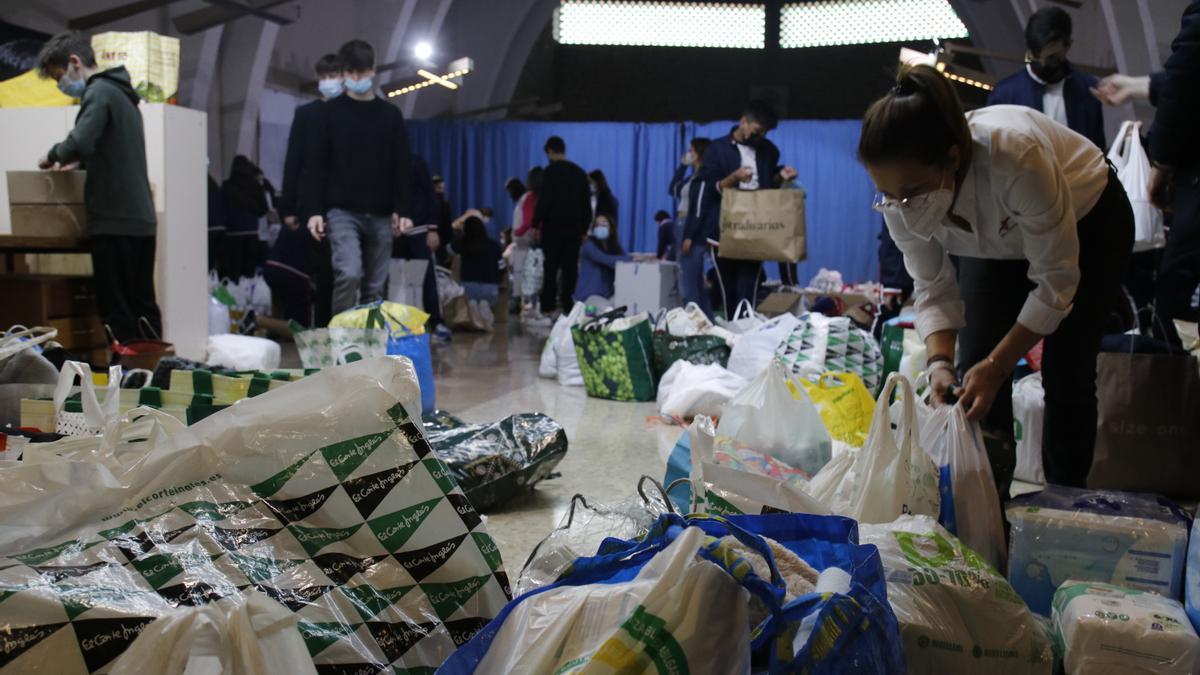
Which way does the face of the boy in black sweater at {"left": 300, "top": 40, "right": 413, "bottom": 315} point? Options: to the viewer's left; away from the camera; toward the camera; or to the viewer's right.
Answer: toward the camera

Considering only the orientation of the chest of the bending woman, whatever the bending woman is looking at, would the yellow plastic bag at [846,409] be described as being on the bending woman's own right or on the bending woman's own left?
on the bending woman's own right

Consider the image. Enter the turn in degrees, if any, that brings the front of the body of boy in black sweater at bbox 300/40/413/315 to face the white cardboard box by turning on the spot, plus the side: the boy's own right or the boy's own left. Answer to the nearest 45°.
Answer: approximately 135° to the boy's own left

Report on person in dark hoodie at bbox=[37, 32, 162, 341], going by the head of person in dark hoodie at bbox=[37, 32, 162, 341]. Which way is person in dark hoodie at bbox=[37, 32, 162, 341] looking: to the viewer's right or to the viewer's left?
to the viewer's left

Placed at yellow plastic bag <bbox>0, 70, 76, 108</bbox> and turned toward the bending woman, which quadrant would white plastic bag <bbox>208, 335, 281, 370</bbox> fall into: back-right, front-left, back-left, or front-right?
front-left

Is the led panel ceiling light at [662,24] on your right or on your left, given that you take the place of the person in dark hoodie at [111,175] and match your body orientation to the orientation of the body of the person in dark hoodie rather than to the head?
on your right

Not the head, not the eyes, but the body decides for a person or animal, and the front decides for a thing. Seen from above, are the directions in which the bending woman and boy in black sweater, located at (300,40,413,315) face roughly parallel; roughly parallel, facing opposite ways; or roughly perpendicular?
roughly perpendicular

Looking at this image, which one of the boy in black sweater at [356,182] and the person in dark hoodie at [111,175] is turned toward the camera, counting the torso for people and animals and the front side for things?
the boy in black sweater

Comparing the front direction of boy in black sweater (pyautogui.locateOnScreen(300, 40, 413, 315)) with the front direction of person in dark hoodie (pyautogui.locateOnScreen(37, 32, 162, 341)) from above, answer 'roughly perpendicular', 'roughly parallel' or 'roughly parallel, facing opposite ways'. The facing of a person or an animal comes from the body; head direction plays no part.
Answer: roughly perpendicular

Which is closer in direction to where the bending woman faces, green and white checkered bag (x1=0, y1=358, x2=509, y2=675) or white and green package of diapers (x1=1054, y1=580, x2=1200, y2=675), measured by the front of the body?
the green and white checkered bag

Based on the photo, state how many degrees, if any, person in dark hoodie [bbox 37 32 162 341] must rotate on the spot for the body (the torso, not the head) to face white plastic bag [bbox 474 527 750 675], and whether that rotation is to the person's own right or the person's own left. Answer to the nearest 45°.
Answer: approximately 90° to the person's own left

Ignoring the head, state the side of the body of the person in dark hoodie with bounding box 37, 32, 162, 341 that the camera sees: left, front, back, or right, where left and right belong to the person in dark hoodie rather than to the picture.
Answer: left

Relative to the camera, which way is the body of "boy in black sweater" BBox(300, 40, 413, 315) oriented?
toward the camera

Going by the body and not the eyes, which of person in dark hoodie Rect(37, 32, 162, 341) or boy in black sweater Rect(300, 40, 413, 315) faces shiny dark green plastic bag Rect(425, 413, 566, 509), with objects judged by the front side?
the boy in black sweater
